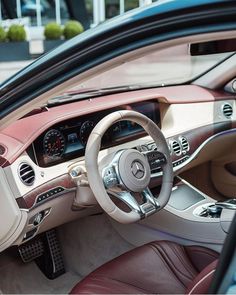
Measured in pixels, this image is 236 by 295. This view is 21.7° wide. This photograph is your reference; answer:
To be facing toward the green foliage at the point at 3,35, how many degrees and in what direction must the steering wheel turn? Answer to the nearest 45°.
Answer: approximately 135° to its left

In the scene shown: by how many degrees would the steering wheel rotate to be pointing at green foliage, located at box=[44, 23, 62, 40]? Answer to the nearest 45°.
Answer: approximately 135° to its left

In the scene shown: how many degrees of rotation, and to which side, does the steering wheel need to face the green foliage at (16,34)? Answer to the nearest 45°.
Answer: approximately 135° to its left
